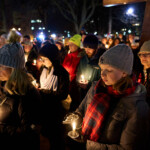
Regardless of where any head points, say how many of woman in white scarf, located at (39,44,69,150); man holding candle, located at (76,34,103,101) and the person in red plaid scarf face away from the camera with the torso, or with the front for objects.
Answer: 0

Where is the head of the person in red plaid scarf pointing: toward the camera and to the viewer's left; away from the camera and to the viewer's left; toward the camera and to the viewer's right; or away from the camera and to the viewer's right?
toward the camera and to the viewer's left

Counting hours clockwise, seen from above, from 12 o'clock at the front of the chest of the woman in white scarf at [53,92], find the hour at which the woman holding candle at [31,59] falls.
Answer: the woman holding candle at [31,59] is roughly at 4 o'clock from the woman in white scarf at [53,92].

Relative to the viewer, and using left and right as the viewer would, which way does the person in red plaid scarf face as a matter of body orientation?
facing the viewer and to the left of the viewer

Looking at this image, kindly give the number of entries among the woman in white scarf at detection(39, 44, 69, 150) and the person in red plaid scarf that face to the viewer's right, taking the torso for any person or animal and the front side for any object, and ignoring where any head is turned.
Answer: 0

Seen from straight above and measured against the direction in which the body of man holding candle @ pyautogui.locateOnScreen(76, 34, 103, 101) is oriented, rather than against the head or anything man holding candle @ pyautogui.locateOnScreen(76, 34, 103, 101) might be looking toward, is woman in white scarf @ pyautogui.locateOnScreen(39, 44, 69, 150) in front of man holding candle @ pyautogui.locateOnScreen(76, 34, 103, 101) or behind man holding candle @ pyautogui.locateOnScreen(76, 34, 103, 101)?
in front

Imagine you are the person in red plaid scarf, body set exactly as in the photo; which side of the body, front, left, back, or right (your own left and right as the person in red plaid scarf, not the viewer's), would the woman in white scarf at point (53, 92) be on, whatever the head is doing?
right

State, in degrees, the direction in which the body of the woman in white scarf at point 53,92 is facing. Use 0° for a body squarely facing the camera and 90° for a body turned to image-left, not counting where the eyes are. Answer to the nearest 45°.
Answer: approximately 45°

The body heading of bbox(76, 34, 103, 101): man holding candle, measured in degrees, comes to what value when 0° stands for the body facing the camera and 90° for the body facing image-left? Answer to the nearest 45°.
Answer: approximately 45°
